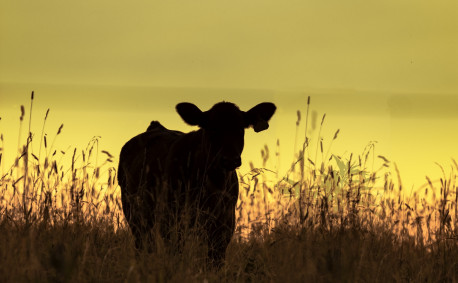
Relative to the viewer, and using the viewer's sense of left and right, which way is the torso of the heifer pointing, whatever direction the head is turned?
facing the viewer and to the right of the viewer
